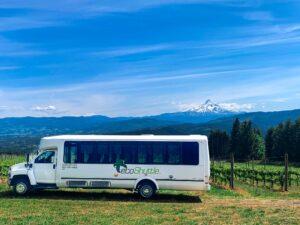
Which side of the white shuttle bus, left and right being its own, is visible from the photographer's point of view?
left
